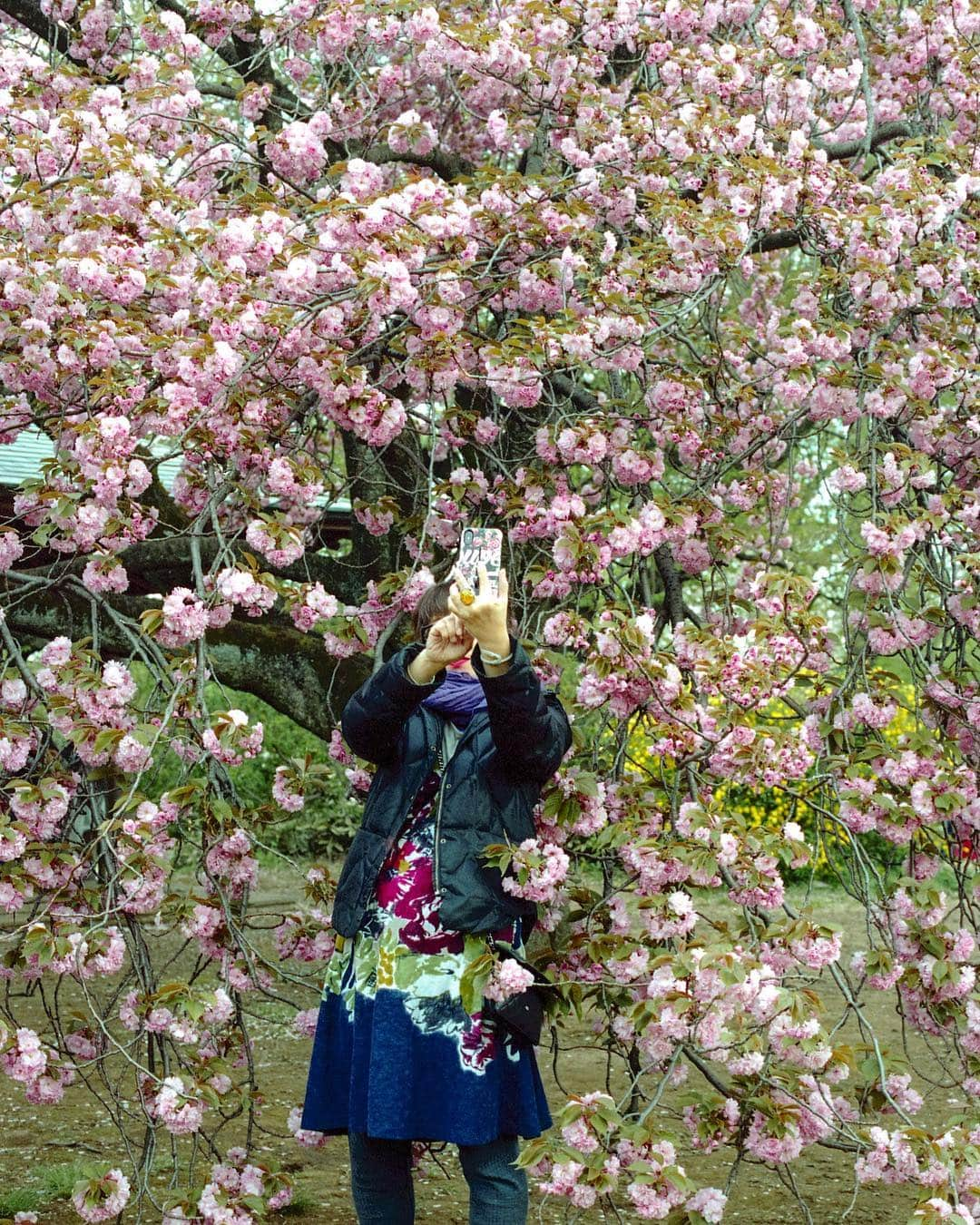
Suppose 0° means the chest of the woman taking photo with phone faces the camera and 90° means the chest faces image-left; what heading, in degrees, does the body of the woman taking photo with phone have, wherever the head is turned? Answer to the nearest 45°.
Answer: approximately 0°

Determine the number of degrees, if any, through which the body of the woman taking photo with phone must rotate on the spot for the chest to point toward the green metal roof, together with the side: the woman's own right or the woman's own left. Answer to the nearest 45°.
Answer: approximately 135° to the woman's own right

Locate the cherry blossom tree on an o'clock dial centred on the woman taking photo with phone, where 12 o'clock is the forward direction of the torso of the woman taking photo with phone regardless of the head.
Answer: The cherry blossom tree is roughly at 6 o'clock from the woman taking photo with phone.
